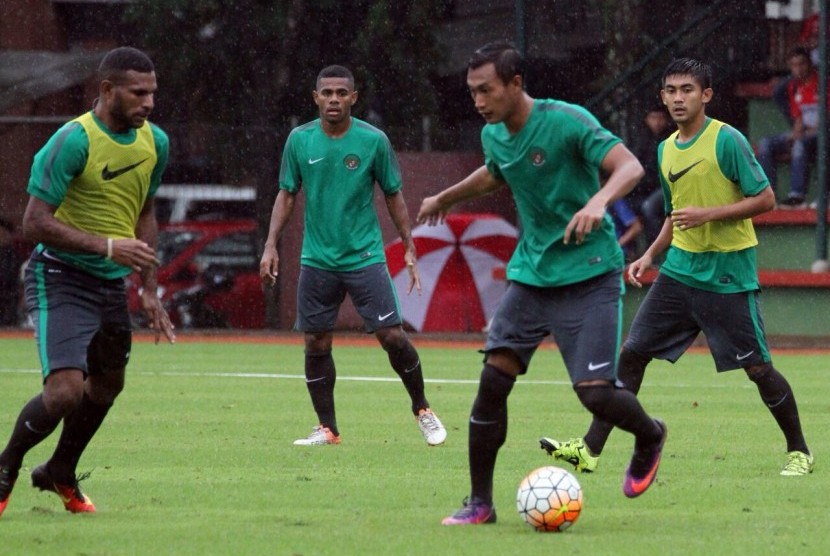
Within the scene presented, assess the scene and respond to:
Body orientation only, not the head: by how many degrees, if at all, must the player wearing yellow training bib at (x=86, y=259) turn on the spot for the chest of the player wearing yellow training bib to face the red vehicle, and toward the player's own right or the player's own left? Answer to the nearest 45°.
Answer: approximately 135° to the player's own left

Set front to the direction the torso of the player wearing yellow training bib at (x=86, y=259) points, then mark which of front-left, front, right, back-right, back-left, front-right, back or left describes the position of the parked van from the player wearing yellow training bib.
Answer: back-left

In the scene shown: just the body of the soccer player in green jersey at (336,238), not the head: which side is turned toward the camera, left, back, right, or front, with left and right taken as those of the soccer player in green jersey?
front

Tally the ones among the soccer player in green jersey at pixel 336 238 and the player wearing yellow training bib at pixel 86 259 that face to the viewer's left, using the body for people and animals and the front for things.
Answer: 0

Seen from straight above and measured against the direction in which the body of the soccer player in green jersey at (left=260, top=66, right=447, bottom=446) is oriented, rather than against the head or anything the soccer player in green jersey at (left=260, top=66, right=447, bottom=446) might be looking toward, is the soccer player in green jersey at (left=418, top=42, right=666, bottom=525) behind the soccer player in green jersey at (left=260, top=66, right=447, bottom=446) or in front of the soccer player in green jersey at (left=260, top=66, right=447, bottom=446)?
in front

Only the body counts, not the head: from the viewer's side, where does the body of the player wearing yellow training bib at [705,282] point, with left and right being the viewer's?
facing the viewer and to the left of the viewer

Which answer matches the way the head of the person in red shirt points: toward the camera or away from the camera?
toward the camera

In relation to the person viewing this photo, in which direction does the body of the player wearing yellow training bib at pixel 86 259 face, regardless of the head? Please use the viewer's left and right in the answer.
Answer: facing the viewer and to the right of the viewer

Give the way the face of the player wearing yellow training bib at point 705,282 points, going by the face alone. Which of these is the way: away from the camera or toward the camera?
toward the camera

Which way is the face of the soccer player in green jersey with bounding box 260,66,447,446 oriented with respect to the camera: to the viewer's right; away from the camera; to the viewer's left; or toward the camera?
toward the camera

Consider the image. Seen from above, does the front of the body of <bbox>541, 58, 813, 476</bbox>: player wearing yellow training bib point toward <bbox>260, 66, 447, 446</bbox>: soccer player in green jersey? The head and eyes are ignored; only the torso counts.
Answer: no
